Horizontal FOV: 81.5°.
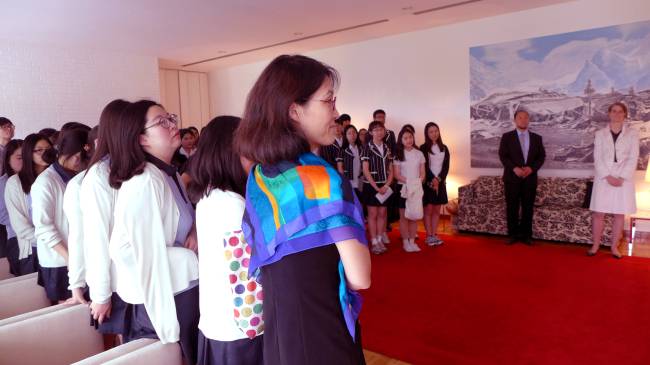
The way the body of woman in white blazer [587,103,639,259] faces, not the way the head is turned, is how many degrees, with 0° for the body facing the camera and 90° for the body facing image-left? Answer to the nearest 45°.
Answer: approximately 0°

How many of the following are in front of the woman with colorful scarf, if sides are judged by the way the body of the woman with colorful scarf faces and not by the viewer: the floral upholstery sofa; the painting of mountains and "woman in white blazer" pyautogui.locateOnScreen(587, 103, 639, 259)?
3

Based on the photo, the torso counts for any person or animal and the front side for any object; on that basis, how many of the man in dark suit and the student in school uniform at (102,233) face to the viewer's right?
1

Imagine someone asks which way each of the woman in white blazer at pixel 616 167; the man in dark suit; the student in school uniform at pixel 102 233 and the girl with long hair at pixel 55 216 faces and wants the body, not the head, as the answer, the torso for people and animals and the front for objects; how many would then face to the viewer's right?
2

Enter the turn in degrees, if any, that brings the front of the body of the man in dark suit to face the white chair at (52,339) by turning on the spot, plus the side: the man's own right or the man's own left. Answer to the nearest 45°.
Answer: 0° — they already face it

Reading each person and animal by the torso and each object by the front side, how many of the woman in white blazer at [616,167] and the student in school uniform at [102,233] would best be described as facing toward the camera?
1

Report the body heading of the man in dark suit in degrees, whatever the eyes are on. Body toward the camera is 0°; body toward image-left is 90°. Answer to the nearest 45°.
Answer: approximately 0°

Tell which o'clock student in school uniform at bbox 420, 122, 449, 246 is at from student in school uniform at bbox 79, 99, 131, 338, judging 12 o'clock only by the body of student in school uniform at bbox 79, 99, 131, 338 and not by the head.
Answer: student in school uniform at bbox 420, 122, 449, 246 is roughly at 11 o'clock from student in school uniform at bbox 79, 99, 131, 338.

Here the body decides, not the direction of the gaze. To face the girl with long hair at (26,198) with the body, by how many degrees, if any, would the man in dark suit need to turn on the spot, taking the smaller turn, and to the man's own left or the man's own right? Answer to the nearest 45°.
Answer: approximately 45° to the man's own right

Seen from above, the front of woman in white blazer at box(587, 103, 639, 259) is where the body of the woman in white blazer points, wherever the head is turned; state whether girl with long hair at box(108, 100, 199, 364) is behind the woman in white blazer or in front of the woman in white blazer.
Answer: in front

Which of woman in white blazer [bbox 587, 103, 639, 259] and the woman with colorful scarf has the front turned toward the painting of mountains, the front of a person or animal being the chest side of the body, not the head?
the woman with colorful scarf

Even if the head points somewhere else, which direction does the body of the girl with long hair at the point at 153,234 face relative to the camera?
to the viewer's right
